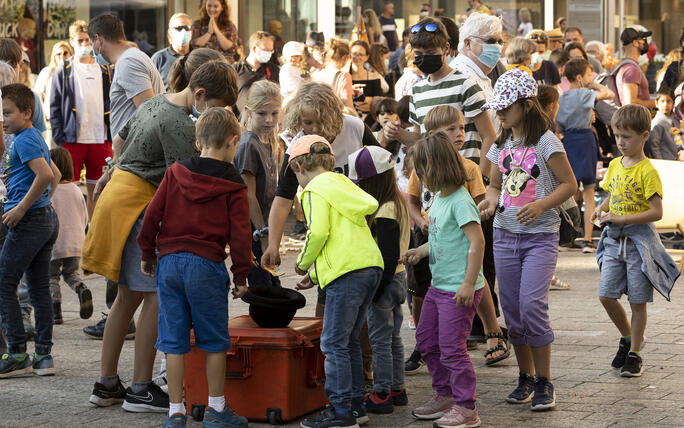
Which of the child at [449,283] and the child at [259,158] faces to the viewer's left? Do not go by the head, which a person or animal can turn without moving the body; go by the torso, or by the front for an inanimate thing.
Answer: the child at [449,283]

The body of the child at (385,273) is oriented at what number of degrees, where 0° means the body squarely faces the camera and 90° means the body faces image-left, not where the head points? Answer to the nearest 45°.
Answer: approximately 90°
